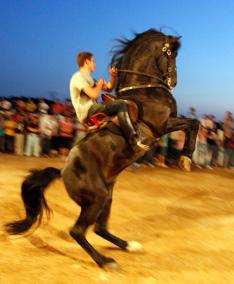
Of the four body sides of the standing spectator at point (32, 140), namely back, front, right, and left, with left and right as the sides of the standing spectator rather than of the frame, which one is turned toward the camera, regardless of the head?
front

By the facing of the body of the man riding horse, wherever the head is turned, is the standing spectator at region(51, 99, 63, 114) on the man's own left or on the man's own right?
on the man's own left

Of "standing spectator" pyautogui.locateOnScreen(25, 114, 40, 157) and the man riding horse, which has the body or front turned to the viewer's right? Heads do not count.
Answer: the man riding horse

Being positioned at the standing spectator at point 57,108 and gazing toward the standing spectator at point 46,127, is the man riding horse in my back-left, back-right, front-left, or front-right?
front-left

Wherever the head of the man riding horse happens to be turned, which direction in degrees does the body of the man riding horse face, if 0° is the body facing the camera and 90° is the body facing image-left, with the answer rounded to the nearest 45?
approximately 270°

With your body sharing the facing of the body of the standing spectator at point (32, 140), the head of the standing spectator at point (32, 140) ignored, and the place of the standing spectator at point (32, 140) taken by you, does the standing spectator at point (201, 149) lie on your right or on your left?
on your left

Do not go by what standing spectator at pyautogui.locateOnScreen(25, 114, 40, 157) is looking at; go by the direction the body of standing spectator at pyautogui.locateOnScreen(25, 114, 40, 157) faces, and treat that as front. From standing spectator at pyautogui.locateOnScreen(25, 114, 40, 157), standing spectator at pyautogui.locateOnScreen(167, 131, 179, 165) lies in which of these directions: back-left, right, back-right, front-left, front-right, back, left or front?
left

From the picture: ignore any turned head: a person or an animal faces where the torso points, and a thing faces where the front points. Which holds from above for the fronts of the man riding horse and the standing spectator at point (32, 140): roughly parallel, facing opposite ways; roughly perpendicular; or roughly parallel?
roughly perpendicular

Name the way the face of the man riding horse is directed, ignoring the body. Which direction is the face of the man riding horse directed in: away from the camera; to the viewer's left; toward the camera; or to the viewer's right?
to the viewer's right

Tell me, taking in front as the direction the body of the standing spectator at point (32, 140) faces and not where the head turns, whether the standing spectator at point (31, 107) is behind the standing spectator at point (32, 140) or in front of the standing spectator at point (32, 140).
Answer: behind

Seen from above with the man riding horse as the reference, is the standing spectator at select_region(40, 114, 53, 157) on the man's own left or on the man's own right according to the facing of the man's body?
on the man's own left

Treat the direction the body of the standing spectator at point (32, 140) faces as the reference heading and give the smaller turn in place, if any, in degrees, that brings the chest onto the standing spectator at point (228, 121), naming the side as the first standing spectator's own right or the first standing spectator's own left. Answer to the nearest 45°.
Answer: approximately 90° to the first standing spectator's own left

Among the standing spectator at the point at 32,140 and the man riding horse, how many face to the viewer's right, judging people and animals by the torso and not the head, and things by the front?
1

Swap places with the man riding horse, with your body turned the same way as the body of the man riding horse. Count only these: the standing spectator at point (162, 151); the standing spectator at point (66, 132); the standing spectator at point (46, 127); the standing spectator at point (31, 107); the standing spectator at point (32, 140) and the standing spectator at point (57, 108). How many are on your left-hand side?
6

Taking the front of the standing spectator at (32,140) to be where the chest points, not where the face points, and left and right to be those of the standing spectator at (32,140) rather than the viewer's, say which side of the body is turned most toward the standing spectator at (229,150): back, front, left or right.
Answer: left
